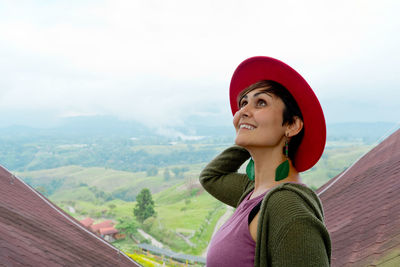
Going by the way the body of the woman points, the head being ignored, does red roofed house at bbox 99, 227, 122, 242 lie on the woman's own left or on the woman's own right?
on the woman's own right

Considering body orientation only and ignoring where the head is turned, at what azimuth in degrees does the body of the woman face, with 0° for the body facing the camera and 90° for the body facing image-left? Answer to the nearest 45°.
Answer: approximately 45°
